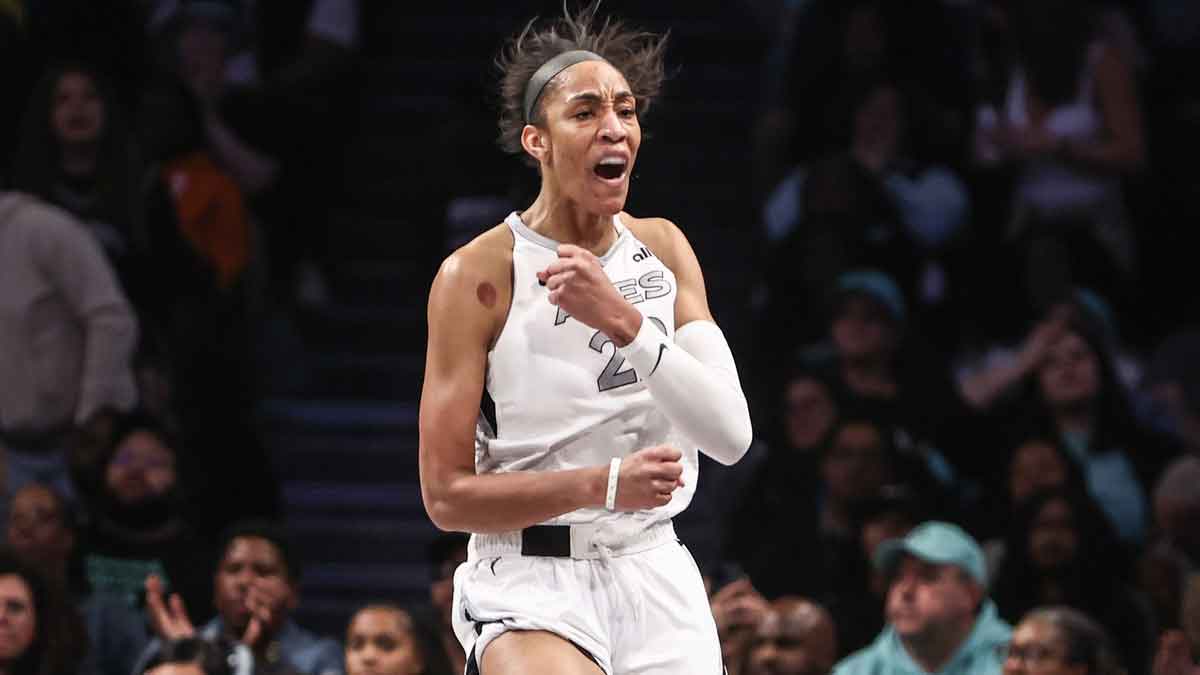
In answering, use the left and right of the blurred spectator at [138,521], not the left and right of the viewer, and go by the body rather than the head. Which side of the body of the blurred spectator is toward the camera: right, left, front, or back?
front

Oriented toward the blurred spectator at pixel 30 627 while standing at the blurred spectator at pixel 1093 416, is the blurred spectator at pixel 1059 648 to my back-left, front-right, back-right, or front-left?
front-left

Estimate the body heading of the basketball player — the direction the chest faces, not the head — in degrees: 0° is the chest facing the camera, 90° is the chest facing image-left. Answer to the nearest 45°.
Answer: approximately 315°

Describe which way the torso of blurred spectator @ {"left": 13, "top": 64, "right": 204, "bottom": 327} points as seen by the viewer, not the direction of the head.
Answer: toward the camera

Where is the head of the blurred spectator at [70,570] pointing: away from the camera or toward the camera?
toward the camera

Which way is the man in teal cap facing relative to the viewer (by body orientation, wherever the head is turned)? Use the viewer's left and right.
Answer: facing the viewer and to the left of the viewer

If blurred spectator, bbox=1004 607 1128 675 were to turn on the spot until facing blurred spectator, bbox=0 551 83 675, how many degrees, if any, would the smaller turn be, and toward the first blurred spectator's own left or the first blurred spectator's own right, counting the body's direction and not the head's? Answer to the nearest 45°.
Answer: approximately 45° to the first blurred spectator's own right

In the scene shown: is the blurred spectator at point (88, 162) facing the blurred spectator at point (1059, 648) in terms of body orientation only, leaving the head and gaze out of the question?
no

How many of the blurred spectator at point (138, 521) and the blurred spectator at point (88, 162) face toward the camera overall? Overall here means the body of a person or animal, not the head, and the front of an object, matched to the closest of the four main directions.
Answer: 2

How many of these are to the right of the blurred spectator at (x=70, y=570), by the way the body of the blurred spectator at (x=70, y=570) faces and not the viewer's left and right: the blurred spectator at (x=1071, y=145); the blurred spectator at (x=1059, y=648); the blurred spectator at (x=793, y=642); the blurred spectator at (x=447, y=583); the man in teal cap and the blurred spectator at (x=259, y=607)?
0

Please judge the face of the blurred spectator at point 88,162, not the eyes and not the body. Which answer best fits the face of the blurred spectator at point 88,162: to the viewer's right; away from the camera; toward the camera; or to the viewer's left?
toward the camera

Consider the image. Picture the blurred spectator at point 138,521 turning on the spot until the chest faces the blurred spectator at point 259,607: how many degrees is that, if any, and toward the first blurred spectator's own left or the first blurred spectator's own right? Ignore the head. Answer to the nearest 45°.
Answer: approximately 45° to the first blurred spectator's own left

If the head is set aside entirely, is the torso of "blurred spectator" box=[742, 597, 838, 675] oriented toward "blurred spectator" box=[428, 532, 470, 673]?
no
